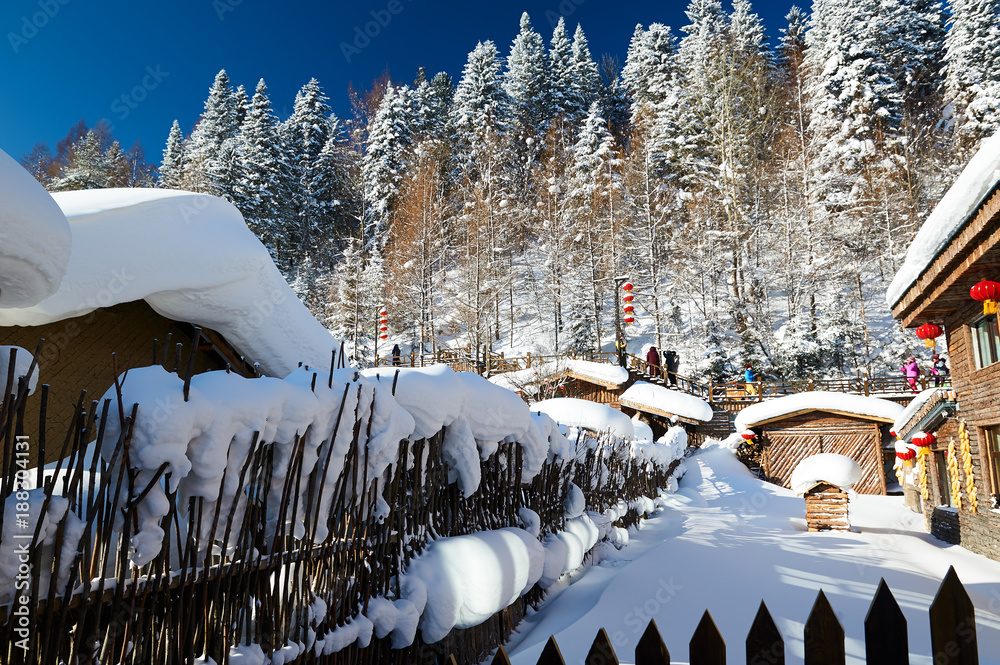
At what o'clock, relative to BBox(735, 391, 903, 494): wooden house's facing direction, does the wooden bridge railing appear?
The wooden bridge railing is roughly at 5 o'clock from the wooden house.

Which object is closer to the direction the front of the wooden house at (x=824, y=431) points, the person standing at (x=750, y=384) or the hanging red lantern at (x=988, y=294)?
the hanging red lantern

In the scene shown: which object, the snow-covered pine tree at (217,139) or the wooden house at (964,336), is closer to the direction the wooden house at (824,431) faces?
the wooden house

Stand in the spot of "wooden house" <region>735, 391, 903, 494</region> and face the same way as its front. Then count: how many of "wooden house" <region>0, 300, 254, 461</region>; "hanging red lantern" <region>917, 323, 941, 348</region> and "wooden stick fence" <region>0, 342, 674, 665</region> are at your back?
0

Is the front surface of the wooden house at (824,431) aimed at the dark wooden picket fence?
yes

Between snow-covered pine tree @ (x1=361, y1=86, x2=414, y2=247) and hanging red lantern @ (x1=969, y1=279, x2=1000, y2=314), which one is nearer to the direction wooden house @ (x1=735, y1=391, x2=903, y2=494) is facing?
the hanging red lantern

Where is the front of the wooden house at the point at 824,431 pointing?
toward the camera

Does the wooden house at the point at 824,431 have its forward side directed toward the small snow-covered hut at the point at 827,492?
yes

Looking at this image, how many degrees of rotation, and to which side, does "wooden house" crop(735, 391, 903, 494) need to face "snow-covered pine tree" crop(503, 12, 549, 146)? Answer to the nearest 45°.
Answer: approximately 135° to its right

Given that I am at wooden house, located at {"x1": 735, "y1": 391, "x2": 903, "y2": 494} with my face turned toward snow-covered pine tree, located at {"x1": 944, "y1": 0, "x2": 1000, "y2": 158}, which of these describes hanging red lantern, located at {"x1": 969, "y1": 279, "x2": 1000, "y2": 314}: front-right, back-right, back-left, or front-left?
back-right

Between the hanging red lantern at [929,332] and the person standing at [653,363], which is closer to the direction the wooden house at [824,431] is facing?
the hanging red lantern

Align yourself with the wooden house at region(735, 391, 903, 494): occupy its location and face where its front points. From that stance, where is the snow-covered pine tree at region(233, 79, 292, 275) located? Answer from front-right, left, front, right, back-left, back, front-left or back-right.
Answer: right
